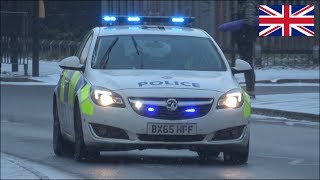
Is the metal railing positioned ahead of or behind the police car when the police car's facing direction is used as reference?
behind

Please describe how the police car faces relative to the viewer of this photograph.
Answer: facing the viewer
